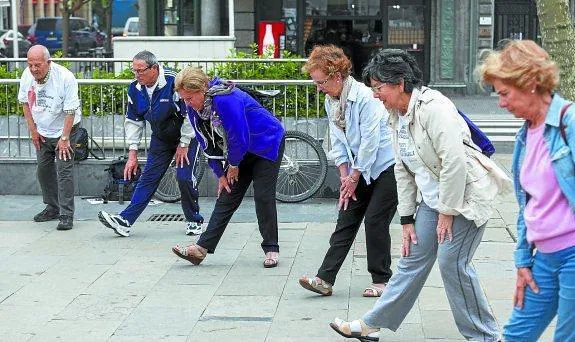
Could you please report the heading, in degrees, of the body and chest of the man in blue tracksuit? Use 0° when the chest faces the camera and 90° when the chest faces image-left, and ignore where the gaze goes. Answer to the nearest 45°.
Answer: approximately 45°

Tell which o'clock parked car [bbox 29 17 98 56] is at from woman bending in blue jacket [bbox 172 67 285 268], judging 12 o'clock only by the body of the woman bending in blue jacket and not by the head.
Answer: The parked car is roughly at 4 o'clock from the woman bending in blue jacket.

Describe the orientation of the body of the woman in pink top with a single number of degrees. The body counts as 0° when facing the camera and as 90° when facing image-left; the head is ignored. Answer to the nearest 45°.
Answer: approximately 45°
